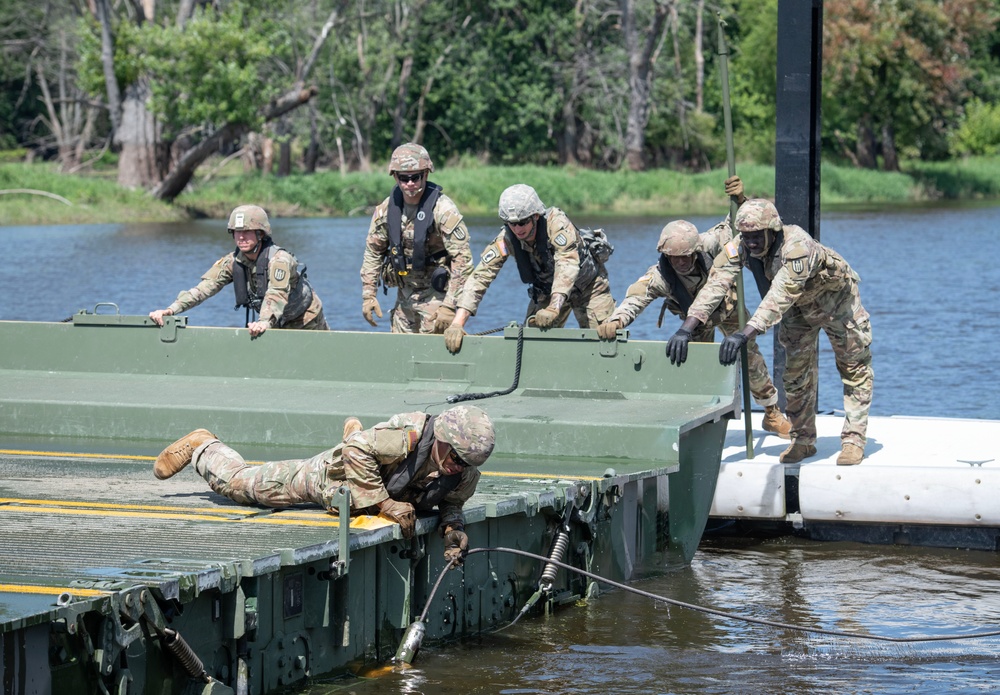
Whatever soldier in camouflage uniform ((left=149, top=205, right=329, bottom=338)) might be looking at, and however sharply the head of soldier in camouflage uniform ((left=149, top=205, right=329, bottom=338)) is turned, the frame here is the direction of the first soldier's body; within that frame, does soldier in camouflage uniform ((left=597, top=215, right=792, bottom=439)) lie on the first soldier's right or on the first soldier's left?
on the first soldier's left

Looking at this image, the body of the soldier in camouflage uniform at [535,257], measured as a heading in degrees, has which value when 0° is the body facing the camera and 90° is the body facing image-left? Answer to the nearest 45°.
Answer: approximately 45°

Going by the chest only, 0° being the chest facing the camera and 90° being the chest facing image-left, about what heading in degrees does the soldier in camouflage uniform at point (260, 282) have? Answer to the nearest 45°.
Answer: approximately 45°

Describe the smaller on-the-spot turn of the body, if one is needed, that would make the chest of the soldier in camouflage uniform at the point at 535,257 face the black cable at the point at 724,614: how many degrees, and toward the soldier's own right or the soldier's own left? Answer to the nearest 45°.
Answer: approximately 45° to the soldier's own left

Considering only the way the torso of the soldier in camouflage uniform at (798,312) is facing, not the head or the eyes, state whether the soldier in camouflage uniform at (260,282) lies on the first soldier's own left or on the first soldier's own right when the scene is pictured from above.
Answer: on the first soldier's own right

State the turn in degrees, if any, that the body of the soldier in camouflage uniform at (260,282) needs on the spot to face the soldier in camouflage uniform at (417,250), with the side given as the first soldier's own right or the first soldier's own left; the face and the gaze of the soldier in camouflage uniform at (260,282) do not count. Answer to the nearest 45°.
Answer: approximately 135° to the first soldier's own left

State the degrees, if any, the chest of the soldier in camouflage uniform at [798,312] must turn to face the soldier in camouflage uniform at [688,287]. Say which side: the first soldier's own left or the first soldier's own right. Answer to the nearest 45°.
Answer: approximately 90° to the first soldier's own right

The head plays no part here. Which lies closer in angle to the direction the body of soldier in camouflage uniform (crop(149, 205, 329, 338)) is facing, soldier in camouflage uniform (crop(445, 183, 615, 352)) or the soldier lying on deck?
the soldier lying on deck

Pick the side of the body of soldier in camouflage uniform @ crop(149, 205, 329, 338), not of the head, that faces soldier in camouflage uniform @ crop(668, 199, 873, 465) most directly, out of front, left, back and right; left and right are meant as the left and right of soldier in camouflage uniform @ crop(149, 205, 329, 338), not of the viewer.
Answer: left

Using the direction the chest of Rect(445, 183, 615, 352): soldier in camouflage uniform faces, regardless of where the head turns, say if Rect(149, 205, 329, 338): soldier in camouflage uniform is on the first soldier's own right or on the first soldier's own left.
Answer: on the first soldier's own right
